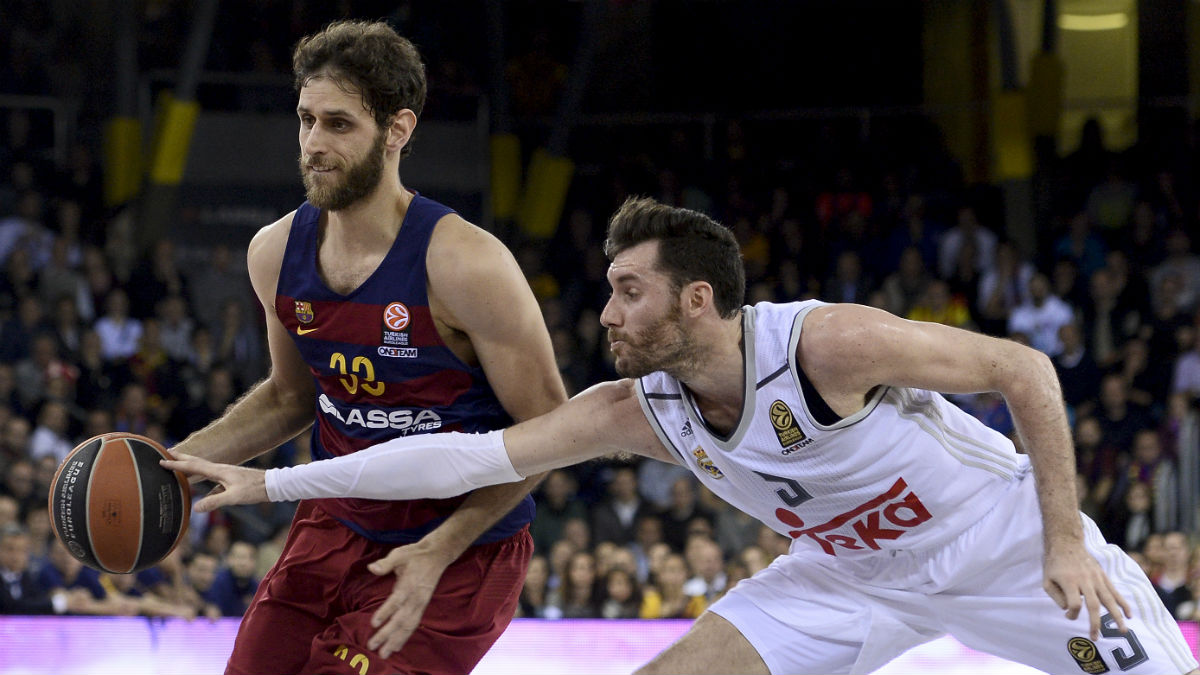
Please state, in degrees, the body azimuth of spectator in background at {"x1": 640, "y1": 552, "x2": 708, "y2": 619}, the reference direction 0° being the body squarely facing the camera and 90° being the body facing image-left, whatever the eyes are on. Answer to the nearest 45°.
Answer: approximately 0°

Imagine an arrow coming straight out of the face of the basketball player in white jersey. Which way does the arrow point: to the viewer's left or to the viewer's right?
to the viewer's left

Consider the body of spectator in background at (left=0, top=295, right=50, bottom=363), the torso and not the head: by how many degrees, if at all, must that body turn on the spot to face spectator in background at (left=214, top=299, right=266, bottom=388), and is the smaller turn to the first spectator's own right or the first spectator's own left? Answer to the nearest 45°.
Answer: approximately 90° to the first spectator's own left

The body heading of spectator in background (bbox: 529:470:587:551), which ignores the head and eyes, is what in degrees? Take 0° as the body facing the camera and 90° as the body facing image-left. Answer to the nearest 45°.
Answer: approximately 0°

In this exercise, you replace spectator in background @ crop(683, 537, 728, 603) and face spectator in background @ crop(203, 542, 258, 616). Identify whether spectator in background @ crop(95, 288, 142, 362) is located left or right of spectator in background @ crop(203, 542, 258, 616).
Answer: right

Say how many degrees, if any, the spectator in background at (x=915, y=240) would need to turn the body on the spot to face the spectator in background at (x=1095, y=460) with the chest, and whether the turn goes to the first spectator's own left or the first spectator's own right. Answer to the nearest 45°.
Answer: approximately 45° to the first spectator's own left

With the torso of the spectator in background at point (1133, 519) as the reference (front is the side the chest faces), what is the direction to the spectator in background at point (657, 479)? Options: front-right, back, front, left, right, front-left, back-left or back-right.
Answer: right

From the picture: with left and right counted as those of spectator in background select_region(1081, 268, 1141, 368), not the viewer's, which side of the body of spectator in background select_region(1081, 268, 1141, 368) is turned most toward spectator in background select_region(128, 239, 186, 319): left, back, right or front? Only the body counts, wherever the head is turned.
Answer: right

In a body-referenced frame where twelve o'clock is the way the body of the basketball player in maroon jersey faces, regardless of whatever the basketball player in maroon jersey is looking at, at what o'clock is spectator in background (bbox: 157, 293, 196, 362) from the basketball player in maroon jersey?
The spectator in background is roughly at 4 o'clock from the basketball player in maroon jersey.

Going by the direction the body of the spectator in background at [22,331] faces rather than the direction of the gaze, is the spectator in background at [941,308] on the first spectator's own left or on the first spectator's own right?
on the first spectator's own left
